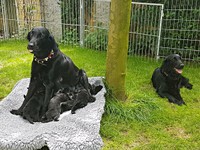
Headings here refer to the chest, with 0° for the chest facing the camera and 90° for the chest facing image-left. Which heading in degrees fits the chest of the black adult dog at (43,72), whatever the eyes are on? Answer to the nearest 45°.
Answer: approximately 45°

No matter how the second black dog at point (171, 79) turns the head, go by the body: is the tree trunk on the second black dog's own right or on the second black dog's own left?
on the second black dog's own right

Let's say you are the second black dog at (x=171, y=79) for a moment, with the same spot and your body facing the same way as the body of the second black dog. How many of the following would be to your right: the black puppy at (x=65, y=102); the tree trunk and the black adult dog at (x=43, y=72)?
3

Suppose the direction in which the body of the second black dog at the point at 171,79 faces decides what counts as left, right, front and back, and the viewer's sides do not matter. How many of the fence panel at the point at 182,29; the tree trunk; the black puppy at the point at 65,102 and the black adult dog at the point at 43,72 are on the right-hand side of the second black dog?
3

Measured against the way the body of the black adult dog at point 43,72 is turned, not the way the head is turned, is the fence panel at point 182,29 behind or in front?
behind

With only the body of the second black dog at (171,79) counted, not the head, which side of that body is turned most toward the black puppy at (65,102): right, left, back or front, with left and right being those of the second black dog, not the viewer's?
right
